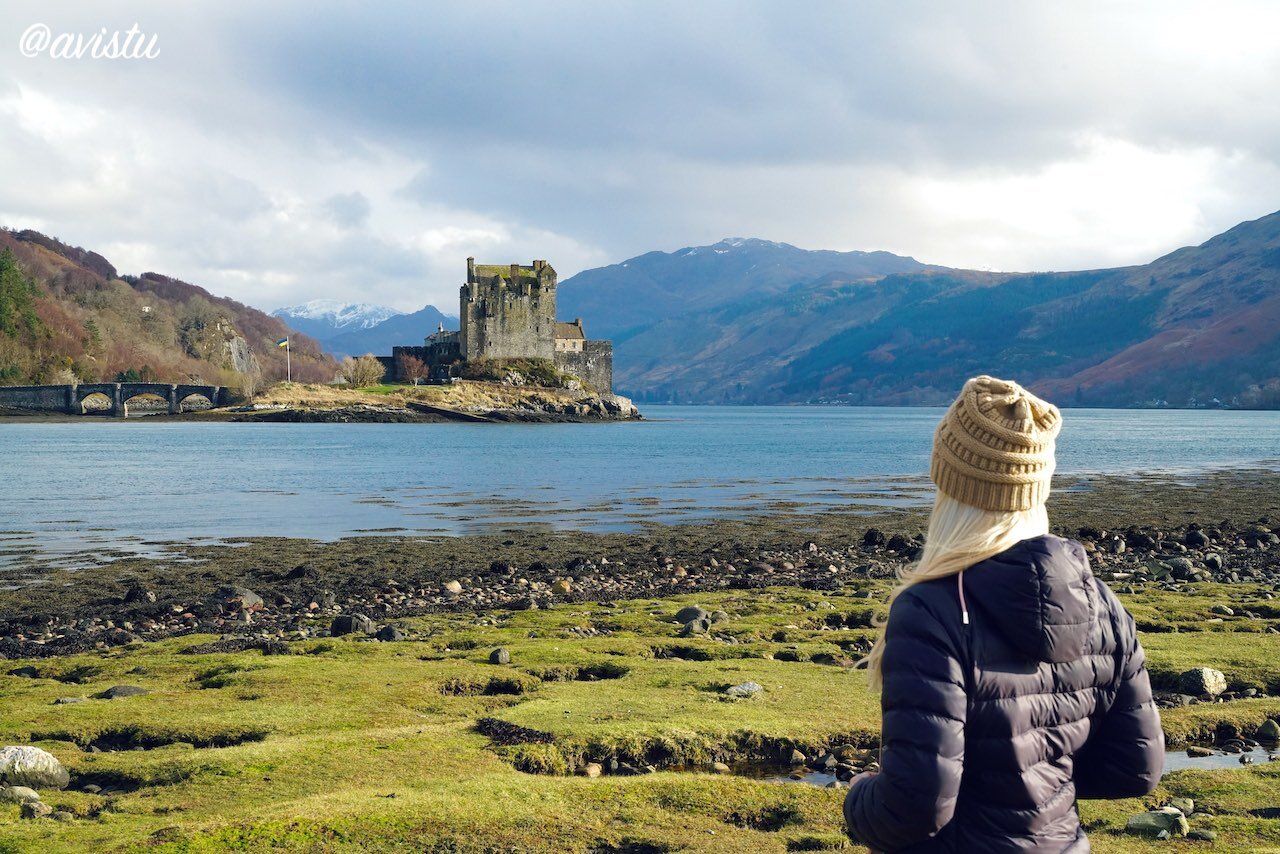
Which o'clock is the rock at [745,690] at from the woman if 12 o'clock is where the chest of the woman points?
The rock is roughly at 1 o'clock from the woman.

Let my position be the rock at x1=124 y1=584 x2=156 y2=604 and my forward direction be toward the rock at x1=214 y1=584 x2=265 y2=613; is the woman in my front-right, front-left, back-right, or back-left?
front-right

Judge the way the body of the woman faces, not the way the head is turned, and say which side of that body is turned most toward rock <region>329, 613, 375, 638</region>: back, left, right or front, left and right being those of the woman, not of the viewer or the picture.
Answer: front

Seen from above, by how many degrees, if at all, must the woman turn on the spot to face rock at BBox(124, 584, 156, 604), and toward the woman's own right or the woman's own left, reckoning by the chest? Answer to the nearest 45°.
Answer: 0° — they already face it

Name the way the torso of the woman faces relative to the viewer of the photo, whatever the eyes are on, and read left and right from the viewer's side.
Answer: facing away from the viewer and to the left of the viewer

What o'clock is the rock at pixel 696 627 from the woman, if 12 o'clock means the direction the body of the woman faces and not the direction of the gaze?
The rock is roughly at 1 o'clock from the woman.

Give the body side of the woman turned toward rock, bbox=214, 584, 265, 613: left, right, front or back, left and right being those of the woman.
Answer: front

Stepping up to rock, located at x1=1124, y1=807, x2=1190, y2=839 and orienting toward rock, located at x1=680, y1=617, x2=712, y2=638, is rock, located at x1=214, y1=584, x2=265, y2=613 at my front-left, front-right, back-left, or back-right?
front-left

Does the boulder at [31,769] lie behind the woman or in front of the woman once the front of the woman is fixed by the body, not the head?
in front

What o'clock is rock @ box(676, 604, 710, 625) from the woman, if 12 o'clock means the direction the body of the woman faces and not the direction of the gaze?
The rock is roughly at 1 o'clock from the woman.

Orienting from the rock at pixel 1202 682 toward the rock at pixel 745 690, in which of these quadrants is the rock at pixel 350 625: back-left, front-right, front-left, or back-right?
front-right
